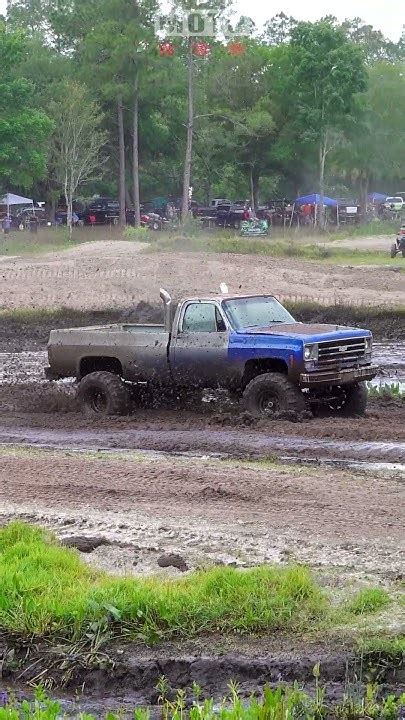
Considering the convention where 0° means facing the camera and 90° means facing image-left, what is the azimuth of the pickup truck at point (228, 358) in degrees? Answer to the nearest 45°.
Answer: approximately 315°
